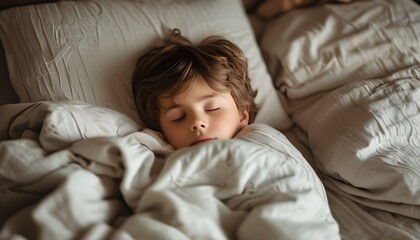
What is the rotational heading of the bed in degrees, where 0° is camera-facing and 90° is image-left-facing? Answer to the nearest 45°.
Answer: approximately 0°
